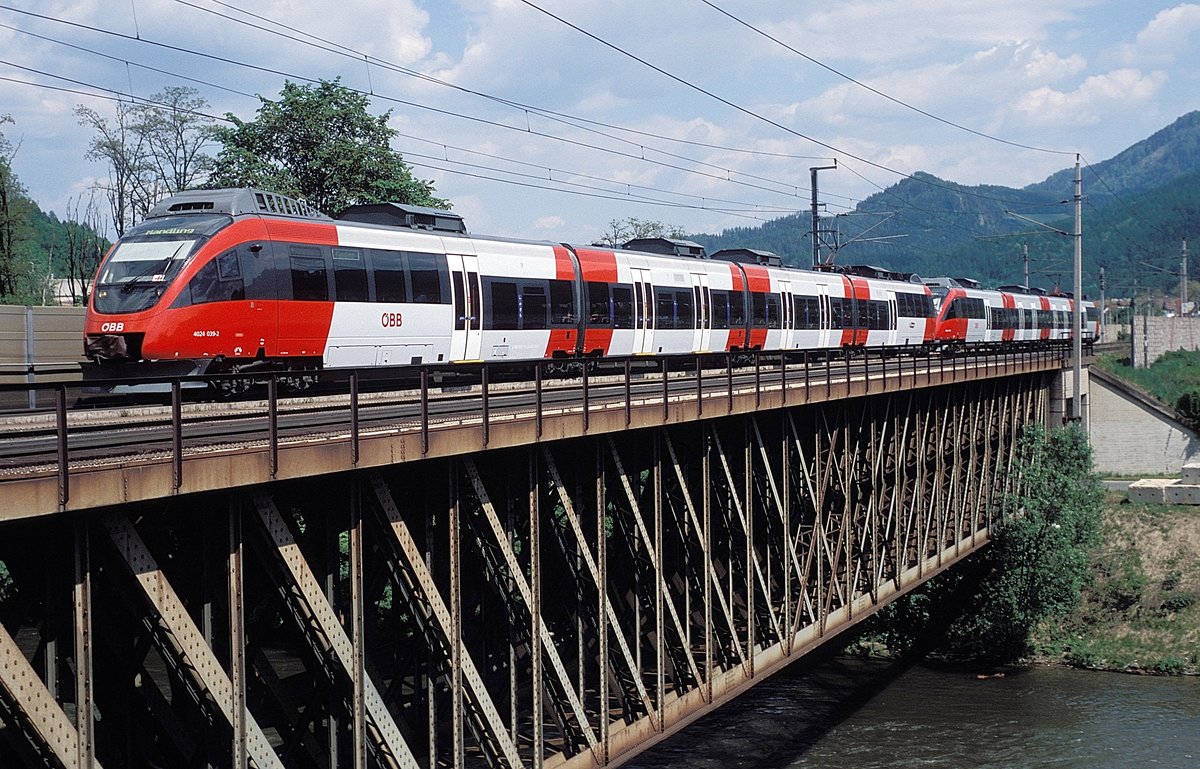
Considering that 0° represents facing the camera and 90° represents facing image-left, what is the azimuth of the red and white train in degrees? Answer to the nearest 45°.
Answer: approximately 45°

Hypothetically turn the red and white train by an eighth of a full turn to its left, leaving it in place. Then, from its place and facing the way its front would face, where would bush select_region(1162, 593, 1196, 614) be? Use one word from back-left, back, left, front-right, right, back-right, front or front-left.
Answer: back-left

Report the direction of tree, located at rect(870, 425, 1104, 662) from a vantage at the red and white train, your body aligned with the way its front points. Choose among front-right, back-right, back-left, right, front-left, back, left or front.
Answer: back
